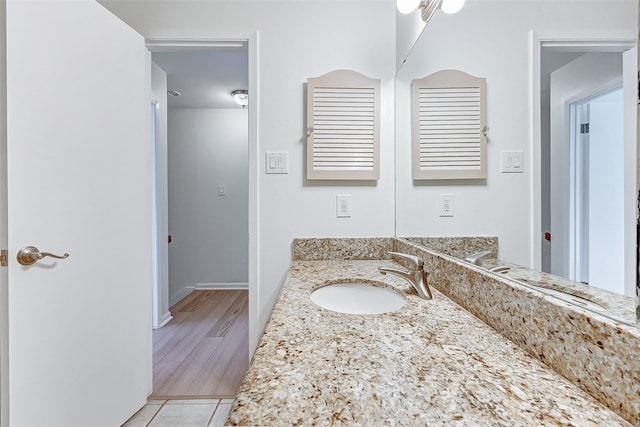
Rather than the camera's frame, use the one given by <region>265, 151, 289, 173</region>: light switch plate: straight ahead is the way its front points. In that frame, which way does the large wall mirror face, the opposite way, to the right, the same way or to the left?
to the right

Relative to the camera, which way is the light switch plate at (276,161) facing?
toward the camera

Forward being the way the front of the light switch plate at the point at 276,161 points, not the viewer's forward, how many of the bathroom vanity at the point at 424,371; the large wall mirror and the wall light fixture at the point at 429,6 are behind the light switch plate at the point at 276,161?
0

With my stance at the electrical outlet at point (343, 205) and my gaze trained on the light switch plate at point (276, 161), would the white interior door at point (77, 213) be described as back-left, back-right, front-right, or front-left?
front-left

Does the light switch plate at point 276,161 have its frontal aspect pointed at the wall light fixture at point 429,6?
no

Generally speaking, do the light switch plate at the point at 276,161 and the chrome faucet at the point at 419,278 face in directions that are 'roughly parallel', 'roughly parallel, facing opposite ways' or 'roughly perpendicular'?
roughly perpendicular

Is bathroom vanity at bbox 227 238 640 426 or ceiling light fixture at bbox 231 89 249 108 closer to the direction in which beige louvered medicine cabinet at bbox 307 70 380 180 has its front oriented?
the bathroom vanity

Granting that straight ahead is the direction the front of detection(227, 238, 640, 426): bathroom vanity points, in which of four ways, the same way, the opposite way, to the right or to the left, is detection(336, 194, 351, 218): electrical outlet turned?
to the left

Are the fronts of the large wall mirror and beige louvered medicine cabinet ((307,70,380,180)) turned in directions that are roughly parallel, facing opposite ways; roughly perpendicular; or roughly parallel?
roughly perpendicular

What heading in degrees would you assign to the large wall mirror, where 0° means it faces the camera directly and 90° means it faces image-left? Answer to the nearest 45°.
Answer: approximately 45°

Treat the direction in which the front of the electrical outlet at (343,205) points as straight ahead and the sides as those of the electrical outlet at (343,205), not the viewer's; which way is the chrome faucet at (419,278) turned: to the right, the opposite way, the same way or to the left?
to the right

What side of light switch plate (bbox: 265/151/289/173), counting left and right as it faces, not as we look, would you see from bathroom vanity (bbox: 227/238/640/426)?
front

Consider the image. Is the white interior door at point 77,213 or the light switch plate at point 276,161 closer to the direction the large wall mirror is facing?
the white interior door

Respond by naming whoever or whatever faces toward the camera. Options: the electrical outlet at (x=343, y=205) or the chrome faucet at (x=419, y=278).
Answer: the electrical outlet

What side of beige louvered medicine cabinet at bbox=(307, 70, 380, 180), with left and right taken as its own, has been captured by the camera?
front

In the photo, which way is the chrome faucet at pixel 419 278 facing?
to the viewer's left

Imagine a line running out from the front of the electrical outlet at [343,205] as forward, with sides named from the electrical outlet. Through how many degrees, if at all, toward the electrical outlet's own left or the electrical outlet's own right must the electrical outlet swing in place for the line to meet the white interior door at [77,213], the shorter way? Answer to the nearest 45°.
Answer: approximately 45° to the electrical outlet's own right

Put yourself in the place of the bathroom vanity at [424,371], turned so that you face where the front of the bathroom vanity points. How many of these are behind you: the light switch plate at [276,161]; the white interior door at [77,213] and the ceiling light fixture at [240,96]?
0

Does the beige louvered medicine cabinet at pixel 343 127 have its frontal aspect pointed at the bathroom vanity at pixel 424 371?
yes

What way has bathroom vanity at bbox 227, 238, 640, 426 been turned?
to the viewer's left
